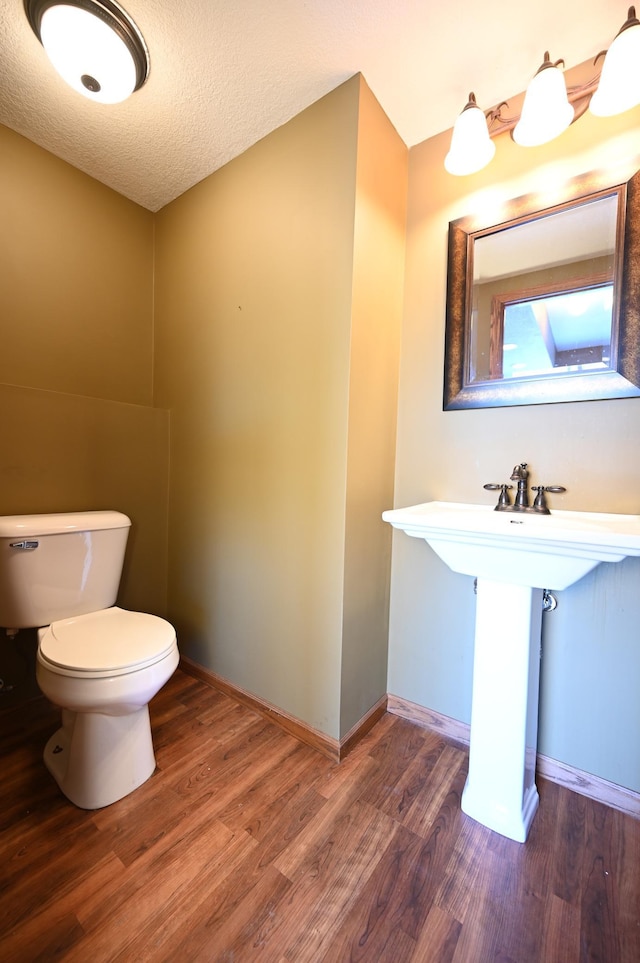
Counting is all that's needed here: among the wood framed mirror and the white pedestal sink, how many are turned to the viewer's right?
0

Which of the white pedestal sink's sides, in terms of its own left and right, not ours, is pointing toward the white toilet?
front

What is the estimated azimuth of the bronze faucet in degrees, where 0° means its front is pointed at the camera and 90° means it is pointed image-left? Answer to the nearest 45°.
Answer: approximately 45°

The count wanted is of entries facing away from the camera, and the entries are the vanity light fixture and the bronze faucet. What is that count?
0

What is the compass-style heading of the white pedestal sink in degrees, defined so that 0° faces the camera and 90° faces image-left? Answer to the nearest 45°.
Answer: approximately 45°

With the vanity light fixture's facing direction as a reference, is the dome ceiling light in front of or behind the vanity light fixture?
in front

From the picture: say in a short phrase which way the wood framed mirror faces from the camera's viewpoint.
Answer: facing the viewer and to the left of the viewer

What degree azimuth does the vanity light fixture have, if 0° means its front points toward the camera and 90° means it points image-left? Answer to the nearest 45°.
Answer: approximately 45°

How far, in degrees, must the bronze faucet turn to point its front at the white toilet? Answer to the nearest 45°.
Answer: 0° — it already faces it
